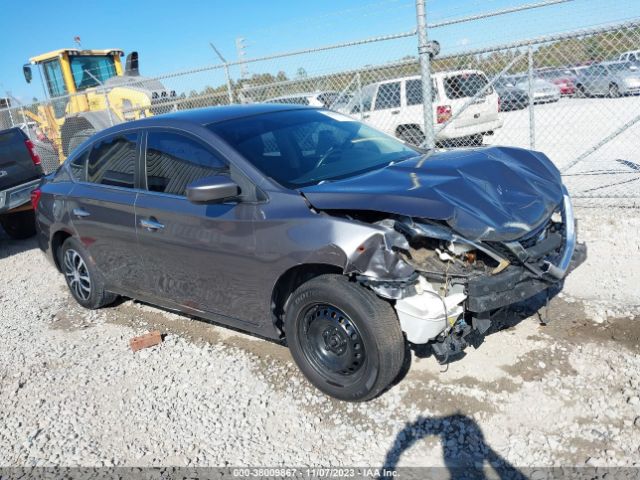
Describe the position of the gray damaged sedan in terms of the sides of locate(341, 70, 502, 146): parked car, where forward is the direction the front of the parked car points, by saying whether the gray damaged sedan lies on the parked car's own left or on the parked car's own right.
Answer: on the parked car's own left

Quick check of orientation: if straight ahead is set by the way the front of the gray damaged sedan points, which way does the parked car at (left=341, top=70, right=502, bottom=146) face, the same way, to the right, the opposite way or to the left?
the opposite way

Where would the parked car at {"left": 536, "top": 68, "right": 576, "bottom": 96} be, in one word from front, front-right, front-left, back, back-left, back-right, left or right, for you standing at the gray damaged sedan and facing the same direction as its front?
left

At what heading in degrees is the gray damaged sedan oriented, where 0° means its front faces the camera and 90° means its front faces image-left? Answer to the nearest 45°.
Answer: approximately 315°

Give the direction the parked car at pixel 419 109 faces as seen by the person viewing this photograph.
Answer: facing away from the viewer and to the left of the viewer

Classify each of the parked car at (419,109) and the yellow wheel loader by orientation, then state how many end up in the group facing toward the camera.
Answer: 0
